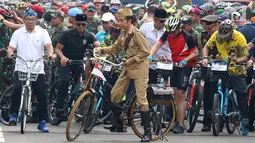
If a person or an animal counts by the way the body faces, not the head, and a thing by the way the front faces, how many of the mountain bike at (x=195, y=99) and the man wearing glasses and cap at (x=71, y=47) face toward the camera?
2

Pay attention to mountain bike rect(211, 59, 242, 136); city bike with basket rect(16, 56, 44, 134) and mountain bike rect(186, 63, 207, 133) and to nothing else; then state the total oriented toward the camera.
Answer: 3

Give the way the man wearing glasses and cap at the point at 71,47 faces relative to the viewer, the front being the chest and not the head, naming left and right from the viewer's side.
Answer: facing the viewer

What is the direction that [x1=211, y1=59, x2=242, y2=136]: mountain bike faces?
toward the camera

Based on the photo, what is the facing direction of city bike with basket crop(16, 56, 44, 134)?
toward the camera

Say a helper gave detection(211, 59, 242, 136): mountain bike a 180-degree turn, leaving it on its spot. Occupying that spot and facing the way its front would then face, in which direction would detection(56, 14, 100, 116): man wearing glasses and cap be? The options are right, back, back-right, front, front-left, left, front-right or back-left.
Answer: left

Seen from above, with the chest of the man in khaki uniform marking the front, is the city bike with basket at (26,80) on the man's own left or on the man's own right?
on the man's own right
